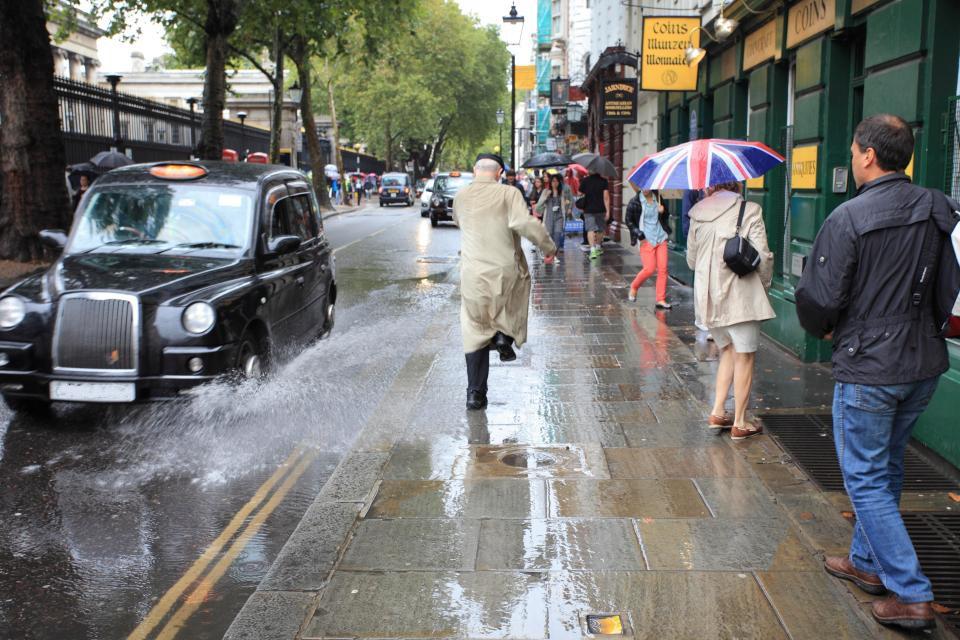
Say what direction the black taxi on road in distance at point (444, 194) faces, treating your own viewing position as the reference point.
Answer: facing the viewer

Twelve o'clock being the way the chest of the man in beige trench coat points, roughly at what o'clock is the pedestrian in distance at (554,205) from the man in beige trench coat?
The pedestrian in distance is roughly at 12 o'clock from the man in beige trench coat.

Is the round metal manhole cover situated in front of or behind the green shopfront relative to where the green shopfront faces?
in front

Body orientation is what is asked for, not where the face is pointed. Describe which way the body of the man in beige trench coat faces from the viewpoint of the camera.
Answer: away from the camera

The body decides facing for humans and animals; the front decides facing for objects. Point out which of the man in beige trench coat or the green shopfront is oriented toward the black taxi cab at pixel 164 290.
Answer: the green shopfront

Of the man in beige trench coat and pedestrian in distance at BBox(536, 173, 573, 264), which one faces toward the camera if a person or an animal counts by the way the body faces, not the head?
the pedestrian in distance

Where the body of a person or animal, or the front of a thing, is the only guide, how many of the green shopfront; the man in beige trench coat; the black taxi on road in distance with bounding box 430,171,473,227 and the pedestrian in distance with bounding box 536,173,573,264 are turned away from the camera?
1

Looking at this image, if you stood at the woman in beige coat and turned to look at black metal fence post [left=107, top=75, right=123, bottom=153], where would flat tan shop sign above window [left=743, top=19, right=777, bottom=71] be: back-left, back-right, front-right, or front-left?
front-right

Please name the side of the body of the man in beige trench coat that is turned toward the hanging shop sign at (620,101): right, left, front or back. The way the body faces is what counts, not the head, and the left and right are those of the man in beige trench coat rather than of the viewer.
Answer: front

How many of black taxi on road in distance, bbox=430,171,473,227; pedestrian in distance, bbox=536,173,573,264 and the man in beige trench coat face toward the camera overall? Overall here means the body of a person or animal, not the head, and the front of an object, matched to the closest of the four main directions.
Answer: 2

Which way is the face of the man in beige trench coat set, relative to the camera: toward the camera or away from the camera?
away from the camera

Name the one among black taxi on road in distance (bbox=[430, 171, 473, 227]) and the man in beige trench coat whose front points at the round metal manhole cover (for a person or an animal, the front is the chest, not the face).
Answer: the black taxi on road in distance

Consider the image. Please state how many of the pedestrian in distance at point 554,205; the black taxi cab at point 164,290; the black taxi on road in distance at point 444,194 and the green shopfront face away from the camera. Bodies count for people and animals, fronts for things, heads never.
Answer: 0

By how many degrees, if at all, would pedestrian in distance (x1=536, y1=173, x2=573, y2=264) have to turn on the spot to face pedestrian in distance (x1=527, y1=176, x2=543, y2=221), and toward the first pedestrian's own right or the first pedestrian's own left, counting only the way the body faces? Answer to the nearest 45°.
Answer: approximately 180°

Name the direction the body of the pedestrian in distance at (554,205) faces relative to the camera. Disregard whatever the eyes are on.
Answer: toward the camera

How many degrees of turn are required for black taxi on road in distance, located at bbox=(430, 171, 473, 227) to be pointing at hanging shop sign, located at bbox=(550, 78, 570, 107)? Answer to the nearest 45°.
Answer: approximately 135° to its left

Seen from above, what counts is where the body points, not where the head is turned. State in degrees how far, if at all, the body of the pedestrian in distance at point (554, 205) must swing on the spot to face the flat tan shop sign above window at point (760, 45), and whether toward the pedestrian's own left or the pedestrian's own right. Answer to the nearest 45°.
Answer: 0° — they already face it
